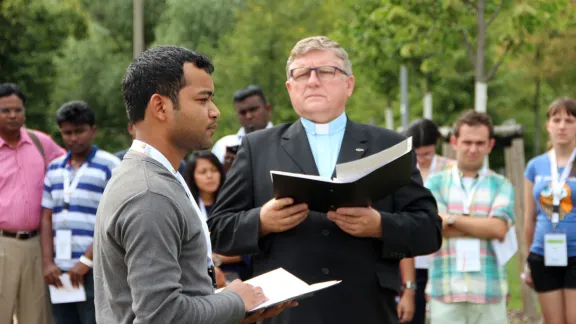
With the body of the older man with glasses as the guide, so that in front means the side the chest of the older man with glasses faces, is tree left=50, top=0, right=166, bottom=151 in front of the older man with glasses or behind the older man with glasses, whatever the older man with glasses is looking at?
behind

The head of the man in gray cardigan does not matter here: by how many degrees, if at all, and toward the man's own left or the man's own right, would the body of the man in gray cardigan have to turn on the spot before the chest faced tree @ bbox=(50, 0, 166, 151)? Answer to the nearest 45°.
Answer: approximately 90° to the man's own left

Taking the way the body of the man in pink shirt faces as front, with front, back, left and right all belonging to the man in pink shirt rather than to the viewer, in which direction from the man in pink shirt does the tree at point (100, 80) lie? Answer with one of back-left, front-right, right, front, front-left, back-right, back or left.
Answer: back

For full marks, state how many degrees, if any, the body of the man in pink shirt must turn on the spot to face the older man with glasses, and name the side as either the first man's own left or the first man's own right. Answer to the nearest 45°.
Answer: approximately 45° to the first man's own left

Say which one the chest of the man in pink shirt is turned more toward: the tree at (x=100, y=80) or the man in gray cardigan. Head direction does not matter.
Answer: the man in gray cardigan

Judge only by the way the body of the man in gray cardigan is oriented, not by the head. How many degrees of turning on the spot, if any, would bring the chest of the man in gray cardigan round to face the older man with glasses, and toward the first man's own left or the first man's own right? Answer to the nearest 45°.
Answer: approximately 45° to the first man's own left

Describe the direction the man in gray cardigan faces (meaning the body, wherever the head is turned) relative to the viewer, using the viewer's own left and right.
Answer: facing to the right of the viewer

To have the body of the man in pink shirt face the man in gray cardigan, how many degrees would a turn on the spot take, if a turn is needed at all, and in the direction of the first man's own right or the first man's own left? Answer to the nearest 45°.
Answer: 0° — they already face them

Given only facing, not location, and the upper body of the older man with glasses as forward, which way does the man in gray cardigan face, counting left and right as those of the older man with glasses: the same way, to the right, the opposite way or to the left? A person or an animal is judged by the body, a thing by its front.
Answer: to the left

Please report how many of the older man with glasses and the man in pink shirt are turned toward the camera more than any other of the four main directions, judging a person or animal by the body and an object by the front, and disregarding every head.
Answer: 2

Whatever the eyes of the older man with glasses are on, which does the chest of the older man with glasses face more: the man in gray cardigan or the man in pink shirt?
the man in gray cardigan

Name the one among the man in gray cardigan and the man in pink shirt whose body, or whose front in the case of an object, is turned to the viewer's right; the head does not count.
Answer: the man in gray cardigan

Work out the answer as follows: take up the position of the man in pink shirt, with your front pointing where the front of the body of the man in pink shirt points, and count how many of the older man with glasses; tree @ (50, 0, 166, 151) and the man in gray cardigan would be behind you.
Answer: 1
